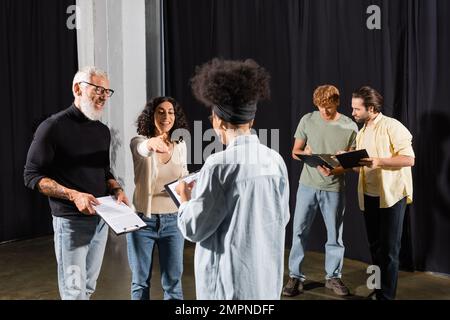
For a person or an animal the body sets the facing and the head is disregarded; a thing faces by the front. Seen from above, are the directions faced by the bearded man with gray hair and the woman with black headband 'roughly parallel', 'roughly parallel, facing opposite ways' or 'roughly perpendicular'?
roughly parallel, facing opposite ways

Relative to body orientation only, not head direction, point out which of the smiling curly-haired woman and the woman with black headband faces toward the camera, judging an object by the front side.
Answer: the smiling curly-haired woman

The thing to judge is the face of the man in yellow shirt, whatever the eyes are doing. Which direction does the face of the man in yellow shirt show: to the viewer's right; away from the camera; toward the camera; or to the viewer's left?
to the viewer's left

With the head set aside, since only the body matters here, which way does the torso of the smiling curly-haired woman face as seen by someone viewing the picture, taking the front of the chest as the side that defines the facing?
toward the camera

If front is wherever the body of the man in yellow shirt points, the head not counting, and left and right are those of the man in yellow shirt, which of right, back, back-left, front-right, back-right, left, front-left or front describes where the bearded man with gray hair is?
front

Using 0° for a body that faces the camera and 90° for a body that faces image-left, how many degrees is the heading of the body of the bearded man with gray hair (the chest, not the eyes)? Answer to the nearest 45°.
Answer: approximately 315°

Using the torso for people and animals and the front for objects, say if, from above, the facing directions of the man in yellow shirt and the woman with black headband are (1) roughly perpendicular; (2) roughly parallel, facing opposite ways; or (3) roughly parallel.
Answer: roughly perpendicular

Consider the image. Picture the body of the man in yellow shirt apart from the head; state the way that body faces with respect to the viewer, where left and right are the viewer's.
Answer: facing the viewer and to the left of the viewer

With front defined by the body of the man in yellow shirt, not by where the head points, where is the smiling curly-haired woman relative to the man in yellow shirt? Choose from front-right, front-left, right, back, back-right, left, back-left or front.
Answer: front

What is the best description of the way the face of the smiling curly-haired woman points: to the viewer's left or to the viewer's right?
to the viewer's right

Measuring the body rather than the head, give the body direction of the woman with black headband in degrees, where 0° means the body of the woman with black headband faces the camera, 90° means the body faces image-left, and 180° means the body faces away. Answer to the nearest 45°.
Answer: approximately 135°

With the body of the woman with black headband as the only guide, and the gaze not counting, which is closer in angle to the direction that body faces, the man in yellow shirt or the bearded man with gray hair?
the bearded man with gray hair

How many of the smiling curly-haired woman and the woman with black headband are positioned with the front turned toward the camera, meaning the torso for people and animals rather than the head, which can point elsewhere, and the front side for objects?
1

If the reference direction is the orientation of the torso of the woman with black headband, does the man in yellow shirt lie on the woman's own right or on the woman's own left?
on the woman's own right
